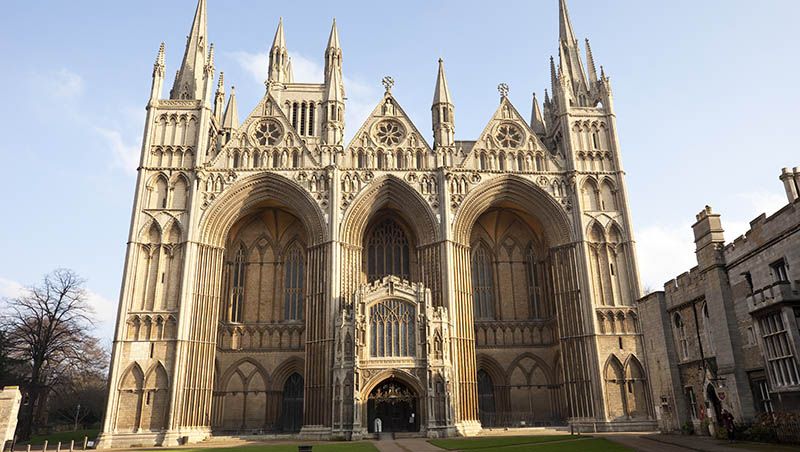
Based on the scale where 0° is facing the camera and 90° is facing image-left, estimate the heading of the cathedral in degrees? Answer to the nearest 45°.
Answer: approximately 0°

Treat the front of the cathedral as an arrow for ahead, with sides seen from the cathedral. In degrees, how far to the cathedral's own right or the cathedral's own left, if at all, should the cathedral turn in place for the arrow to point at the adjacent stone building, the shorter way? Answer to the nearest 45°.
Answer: approximately 45° to the cathedral's own left
